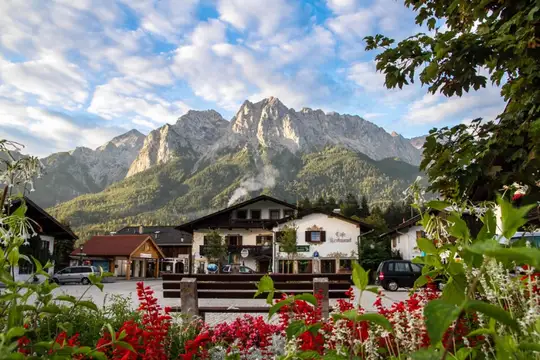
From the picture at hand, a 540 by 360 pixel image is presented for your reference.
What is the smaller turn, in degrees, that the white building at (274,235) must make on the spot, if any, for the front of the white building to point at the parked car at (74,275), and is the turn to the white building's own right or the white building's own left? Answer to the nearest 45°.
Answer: approximately 90° to the white building's own right

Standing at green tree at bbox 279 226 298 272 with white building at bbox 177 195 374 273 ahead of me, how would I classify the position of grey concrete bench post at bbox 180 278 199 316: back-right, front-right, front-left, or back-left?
back-left

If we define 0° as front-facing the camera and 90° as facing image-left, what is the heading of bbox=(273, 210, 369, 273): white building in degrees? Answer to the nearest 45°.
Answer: approximately 0°

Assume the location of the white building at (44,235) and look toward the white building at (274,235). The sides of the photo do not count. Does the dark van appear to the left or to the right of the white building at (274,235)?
right

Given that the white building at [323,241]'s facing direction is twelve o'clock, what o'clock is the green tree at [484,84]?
The green tree is roughly at 12 o'clock from the white building.

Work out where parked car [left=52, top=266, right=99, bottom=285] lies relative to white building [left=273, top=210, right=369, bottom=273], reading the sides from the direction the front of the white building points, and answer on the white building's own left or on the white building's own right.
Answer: on the white building's own right

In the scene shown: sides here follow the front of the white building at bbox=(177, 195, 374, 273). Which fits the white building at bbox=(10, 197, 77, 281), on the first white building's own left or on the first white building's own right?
on the first white building's own right

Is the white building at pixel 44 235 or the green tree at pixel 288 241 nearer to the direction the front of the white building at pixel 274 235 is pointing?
the green tree
